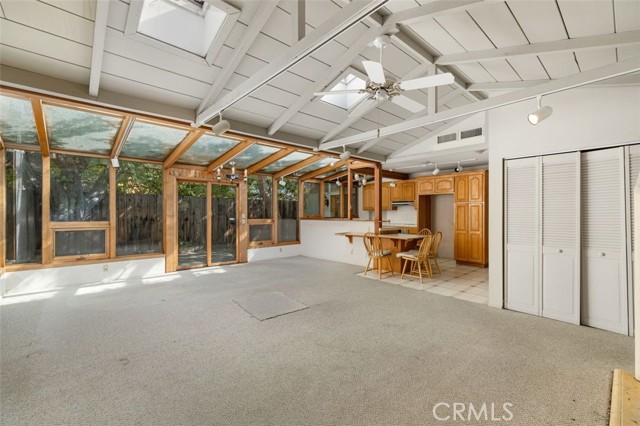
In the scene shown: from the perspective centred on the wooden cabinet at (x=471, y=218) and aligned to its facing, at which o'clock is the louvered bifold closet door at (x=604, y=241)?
The louvered bifold closet door is roughly at 10 o'clock from the wooden cabinet.

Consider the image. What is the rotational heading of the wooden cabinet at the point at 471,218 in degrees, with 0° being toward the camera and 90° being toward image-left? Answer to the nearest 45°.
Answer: approximately 45°

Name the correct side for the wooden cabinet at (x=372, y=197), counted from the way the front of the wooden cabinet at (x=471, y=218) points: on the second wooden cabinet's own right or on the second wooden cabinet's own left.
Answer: on the second wooden cabinet's own right

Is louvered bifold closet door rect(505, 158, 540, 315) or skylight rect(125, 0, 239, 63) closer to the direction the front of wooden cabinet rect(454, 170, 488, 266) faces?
the skylight

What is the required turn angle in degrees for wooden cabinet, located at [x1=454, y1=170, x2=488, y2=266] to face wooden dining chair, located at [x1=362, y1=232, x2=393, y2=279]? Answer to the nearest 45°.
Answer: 0° — it already faces it

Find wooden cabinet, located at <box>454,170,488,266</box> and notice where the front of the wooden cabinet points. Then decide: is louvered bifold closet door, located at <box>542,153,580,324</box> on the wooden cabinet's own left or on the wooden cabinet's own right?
on the wooden cabinet's own left
